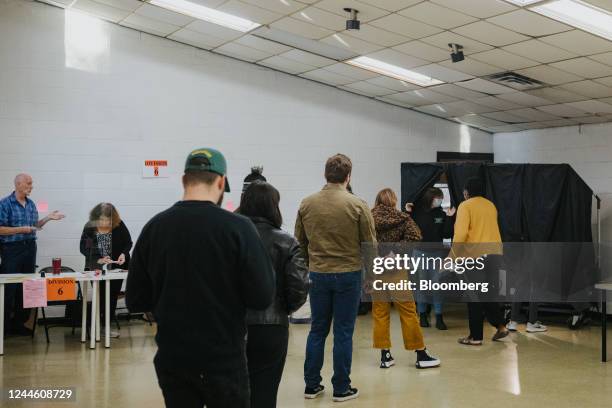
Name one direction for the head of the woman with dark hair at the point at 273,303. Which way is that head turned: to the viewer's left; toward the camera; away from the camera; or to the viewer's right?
away from the camera

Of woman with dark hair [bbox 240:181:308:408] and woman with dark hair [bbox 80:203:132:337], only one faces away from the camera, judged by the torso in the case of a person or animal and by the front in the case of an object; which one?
woman with dark hair [bbox 240:181:308:408]

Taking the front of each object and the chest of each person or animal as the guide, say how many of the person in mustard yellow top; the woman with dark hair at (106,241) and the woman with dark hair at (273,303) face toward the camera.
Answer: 1

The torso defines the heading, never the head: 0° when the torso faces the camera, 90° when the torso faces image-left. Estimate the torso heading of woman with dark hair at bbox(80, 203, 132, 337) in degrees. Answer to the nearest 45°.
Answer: approximately 0°

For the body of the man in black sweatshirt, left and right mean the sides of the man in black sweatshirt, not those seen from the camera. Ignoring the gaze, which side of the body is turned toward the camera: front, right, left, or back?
back

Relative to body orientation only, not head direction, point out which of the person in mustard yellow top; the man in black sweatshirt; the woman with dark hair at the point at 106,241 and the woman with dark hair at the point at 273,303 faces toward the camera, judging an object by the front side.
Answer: the woman with dark hair at the point at 106,241

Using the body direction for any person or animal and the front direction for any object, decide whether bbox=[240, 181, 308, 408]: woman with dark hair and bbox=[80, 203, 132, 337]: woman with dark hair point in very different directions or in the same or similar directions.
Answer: very different directions

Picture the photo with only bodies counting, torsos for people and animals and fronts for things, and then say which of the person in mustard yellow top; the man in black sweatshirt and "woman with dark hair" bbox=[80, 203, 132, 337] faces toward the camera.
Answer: the woman with dark hair

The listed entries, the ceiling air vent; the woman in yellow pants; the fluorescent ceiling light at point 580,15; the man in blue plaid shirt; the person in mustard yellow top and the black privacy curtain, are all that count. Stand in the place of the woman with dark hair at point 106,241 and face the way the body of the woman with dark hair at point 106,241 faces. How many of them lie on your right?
1

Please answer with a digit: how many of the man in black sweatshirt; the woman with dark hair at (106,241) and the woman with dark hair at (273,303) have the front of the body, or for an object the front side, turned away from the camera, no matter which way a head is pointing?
2

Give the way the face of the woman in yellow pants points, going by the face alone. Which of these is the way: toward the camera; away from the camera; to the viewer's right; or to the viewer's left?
away from the camera

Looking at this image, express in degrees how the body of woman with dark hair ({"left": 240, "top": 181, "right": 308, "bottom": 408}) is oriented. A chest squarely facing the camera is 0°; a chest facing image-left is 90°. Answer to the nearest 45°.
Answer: approximately 180°

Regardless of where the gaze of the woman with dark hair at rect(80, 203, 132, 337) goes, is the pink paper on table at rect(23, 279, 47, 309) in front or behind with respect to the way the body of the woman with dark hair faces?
in front

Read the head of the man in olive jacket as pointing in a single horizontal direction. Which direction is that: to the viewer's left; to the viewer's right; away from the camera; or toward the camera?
away from the camera

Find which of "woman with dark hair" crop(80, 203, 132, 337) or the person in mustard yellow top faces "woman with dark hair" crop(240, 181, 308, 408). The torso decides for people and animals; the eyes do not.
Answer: "woman with dark hair" crop(80, 203, 132, 337)

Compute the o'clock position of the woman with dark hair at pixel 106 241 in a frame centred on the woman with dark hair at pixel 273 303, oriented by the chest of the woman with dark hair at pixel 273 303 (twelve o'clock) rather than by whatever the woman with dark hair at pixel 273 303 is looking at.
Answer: the woman with dark hair at pixel 106 241 is roughly at 11 o'clock from the woman with dark hair at pixel 273 303.

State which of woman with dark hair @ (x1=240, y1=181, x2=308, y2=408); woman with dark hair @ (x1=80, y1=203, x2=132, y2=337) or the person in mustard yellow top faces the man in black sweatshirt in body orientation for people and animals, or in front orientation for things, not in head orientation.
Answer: woman with dark hair @ (x1=80, y1=203, x2=132, y2=337)

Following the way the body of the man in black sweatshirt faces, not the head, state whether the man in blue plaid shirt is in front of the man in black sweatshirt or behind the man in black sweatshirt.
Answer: in front
